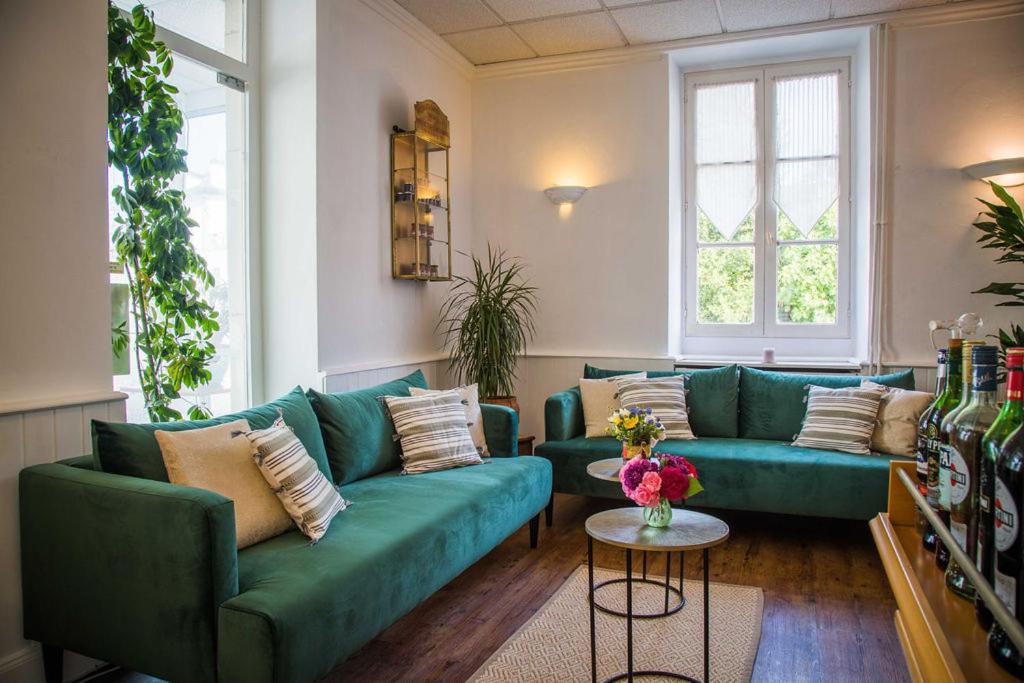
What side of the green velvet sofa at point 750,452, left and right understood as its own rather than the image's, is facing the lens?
front

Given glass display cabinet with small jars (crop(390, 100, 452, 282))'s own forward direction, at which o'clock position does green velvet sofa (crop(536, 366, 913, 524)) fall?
The green velvet sofa is roughly at 11 o'clock from the glass display cabinet with small jars.

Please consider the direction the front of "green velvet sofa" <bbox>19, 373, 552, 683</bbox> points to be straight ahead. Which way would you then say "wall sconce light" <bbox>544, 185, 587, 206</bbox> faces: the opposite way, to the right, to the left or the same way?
to the right

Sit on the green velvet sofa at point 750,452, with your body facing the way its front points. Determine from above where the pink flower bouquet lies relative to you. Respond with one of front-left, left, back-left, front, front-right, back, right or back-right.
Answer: front

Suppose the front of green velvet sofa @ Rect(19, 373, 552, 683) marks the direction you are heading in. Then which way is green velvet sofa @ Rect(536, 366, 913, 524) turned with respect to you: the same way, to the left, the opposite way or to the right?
to the right

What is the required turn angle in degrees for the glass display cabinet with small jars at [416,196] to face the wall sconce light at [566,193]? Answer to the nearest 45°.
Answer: approximately 90° to its left

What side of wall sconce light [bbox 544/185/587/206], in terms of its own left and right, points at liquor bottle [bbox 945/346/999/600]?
front

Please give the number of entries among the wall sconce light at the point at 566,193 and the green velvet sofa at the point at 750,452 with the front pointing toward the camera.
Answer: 2

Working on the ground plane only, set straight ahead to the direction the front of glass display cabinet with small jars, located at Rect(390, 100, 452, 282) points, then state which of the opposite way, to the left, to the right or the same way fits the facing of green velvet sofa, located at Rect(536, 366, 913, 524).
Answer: to the right

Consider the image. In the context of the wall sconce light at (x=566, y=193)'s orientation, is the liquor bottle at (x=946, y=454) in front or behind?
in front

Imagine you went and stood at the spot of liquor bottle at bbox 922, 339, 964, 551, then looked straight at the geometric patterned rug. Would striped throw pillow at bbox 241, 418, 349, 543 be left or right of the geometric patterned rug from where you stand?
left

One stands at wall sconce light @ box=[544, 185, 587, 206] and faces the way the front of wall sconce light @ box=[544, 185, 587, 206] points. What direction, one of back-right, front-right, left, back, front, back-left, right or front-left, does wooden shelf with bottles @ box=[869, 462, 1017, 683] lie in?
front

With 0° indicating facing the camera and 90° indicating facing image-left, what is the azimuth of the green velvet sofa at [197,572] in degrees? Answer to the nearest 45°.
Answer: approximately 315°

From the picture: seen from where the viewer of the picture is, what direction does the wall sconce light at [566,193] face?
facing the viewer

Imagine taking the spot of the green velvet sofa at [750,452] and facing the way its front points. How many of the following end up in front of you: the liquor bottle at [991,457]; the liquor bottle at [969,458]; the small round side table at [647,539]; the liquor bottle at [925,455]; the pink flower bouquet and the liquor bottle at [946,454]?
6

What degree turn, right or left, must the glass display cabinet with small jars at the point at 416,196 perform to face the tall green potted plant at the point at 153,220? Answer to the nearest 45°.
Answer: approximately 90° to its right

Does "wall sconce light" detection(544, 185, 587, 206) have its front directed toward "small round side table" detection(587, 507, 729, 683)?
yes

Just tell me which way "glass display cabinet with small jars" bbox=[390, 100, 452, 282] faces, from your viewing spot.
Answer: facing the viewer and to the right of the viewer

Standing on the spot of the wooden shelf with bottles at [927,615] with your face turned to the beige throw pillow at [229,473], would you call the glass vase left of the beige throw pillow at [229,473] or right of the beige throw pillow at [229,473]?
right
